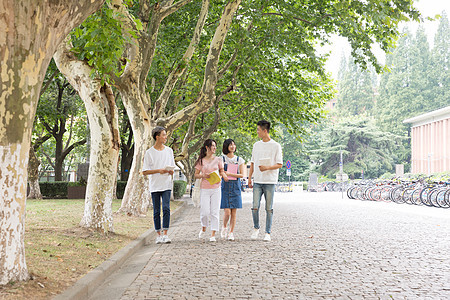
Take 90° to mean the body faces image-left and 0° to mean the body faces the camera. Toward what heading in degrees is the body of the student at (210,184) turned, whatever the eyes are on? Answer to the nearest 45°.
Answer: approximately 0°

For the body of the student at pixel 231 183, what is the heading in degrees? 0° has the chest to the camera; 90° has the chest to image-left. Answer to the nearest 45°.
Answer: approximately 0°

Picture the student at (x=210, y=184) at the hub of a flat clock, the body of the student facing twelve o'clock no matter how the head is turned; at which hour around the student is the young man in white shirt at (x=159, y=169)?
The young man in white shirt is roughly at 2 o'clock from the student.

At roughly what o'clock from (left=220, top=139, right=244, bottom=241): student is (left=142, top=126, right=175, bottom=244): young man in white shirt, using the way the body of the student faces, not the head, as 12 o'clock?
The young man in white shirt is roughly at 2 o'clock from the student.

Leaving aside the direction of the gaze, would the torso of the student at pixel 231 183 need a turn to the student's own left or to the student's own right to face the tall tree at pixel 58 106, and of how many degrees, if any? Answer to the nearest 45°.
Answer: approximately 135° to the student's own right

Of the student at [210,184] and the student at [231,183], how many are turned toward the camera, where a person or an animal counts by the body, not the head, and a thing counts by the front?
2

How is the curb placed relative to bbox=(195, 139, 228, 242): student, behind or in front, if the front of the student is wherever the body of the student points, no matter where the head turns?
in front
